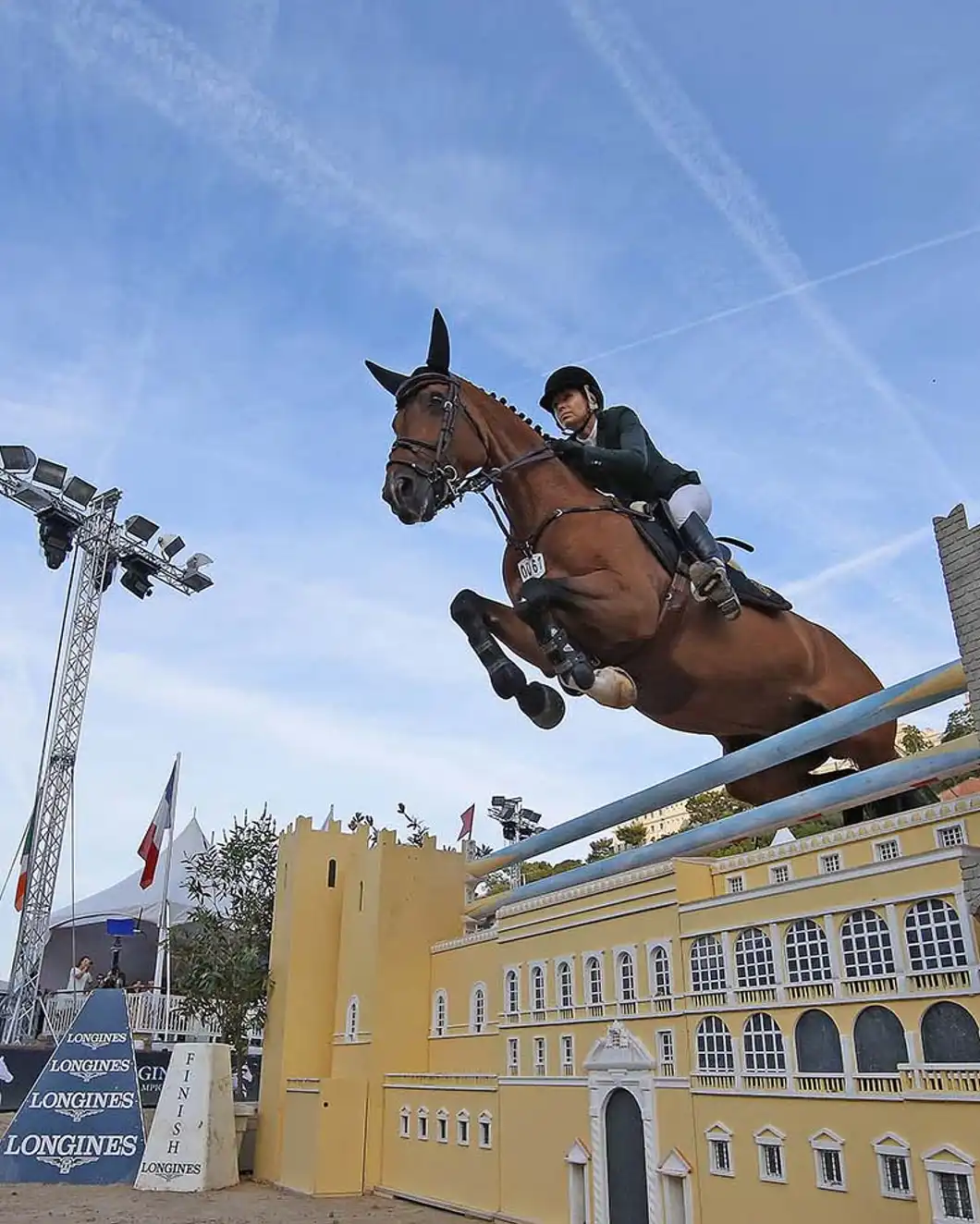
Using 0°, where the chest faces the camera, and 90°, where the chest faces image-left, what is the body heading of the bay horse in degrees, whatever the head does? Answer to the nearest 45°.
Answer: approximately 45°

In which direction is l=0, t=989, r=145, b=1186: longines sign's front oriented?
toward the camera

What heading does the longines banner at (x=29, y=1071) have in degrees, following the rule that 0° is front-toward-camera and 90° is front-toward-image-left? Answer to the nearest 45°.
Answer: approximately 0°

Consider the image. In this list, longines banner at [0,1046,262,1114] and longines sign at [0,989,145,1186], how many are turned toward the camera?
2

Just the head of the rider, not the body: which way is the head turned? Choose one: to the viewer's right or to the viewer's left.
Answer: to the viewer's left

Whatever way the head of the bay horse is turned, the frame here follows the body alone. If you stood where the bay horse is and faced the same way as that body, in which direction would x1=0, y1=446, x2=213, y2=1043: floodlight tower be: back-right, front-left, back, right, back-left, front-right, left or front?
right

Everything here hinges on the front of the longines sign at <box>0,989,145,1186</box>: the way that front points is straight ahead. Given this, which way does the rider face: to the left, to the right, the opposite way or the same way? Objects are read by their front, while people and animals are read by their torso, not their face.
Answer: to the right
